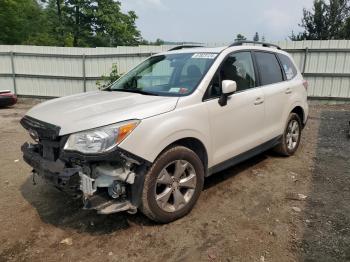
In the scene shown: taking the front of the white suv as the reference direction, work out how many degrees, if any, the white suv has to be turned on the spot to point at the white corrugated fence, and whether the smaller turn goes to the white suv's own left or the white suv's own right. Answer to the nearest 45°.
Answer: approximately 135° to the white suv's own right

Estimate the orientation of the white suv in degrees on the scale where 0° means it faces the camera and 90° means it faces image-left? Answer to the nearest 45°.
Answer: approximately 45°

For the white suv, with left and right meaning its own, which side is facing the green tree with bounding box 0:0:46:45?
right
